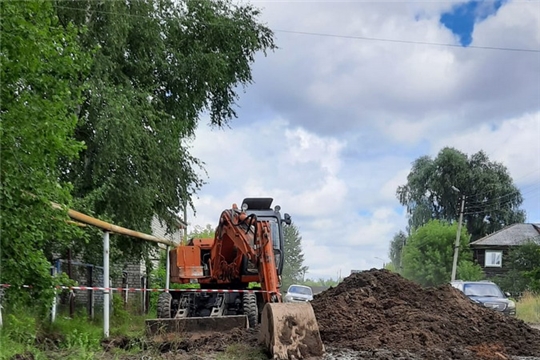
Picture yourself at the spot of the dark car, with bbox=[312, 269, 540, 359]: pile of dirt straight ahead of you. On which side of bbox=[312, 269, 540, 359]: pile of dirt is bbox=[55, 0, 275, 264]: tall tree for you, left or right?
right

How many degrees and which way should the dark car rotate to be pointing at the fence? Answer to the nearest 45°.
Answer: approximately 90° to its right

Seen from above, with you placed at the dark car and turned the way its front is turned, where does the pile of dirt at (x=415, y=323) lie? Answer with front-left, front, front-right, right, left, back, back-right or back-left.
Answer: front-right

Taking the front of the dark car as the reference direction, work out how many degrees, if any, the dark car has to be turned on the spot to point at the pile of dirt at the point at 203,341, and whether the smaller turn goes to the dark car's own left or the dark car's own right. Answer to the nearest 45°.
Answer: approximately 45° to the dark car's own right

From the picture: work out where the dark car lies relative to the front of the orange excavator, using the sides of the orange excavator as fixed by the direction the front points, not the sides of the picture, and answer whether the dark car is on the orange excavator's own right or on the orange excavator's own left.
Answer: on the orange excavator's own left

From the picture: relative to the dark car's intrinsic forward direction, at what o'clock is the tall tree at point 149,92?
The tall tree is roughly at 3 o'clock from the dark car.

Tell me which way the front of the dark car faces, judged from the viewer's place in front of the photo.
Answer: facing the viewer and to the right of the viewer

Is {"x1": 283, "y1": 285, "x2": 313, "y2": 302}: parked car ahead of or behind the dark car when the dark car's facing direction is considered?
behind

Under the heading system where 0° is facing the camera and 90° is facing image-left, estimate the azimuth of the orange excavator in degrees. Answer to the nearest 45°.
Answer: approximately 315°

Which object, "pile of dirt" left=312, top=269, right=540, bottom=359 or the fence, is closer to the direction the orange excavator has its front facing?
the pile of dirt

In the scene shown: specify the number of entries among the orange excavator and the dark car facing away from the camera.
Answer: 0
